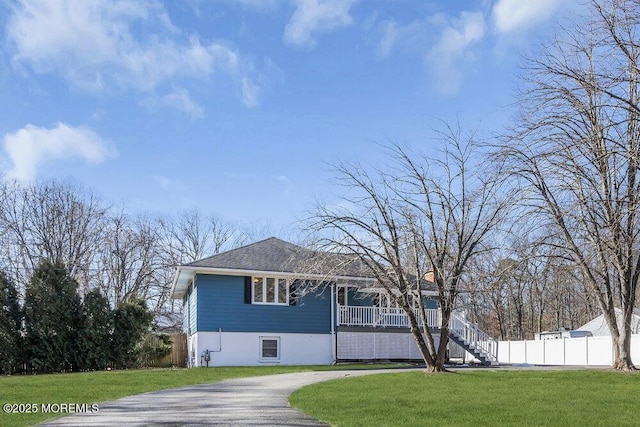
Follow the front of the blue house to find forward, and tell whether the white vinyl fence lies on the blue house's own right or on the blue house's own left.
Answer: on the blue house's own left

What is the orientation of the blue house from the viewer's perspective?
toward the camera
